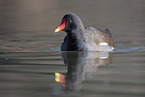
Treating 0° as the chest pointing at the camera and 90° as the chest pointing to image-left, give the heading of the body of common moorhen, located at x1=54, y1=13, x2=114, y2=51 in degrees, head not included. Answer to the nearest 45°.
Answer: approximately 45°
